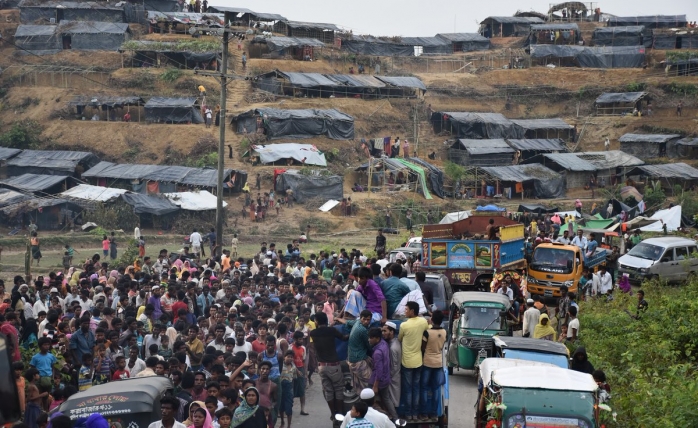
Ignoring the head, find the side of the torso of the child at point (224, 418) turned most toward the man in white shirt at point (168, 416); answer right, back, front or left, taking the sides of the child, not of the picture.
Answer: right

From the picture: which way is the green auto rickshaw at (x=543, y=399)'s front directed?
toward the camera

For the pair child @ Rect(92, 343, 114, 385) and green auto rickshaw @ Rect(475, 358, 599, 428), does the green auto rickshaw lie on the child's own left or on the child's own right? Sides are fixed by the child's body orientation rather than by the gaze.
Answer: on the child's own left

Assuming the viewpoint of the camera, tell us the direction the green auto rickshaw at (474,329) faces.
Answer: facing the viewer

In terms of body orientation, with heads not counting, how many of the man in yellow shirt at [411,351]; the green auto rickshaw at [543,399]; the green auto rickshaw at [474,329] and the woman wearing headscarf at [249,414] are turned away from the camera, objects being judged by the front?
1

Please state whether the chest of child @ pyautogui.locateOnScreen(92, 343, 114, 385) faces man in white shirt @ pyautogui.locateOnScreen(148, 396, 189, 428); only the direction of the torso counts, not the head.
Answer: yes

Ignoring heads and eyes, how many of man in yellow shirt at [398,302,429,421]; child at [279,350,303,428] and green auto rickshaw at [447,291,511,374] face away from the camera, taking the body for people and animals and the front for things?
1

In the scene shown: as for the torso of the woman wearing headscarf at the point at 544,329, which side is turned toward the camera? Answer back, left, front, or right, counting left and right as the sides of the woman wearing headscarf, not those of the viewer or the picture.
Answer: front

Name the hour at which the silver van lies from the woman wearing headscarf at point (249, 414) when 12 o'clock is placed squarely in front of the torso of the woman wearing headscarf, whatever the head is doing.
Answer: The silver van is roughly at 7 o'clock from the woman wearing headscarf.

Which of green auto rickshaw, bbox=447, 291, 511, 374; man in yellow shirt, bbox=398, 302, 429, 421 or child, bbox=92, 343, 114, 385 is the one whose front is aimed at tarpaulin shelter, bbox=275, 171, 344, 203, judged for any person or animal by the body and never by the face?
the man in yellow shirt

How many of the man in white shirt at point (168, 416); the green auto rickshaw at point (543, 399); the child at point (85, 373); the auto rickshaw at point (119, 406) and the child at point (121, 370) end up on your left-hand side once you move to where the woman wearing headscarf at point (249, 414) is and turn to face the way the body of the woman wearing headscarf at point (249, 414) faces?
1

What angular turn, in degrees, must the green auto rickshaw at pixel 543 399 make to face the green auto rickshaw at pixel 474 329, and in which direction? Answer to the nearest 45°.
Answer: approximately 180°

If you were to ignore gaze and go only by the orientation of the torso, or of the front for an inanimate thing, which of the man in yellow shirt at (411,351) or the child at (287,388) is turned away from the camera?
the man in yellow shirt

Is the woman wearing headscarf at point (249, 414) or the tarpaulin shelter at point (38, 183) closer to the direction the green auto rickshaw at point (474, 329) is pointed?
the woman wearing headscarf

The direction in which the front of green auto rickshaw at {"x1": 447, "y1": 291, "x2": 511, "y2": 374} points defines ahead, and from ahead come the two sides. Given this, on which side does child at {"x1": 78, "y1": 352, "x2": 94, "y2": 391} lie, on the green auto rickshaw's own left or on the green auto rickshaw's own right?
on the green auto rickshaw's own right

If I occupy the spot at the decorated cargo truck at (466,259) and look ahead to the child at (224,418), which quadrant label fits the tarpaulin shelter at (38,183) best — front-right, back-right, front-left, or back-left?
back-right

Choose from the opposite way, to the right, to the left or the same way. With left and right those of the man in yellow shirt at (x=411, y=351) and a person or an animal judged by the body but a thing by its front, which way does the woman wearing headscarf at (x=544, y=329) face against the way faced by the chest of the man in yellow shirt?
the opposite way

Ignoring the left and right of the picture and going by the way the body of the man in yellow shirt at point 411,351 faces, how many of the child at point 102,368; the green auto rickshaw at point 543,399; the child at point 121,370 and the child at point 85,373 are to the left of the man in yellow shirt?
3
